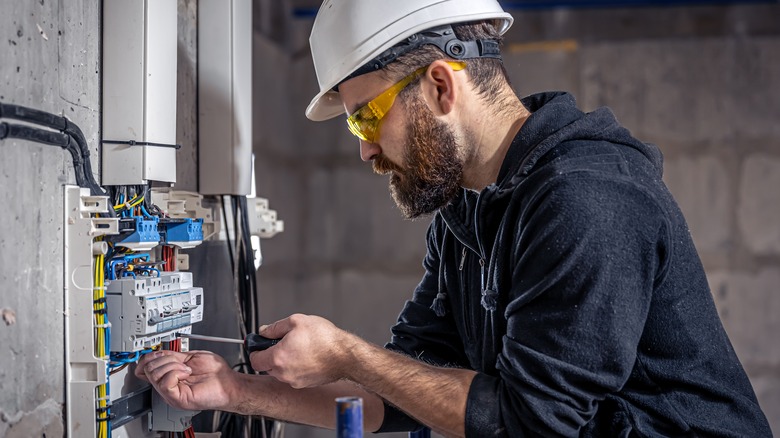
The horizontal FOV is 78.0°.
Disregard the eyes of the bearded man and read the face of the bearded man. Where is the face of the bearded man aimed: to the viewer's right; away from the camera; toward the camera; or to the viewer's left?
to the viewer's left

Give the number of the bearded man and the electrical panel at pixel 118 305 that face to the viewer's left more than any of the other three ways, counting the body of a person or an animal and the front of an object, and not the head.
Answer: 1

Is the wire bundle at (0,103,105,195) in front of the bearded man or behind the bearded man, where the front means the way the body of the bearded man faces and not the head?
in front

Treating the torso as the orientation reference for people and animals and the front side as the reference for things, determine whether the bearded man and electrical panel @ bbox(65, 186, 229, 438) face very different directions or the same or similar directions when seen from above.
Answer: very different directions

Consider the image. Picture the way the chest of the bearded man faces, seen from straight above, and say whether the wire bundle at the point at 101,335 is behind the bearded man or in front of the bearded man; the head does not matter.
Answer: in front

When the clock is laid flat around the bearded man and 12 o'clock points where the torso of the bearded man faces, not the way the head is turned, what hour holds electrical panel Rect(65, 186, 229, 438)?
The electrical panel is roughly at 12 o'clock from the bearded man.

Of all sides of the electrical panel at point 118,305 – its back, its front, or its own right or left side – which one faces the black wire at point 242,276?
left

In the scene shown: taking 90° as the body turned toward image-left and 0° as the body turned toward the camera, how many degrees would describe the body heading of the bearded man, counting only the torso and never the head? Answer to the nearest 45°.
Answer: approximately 90°
